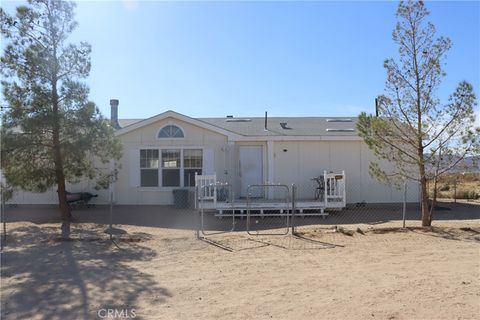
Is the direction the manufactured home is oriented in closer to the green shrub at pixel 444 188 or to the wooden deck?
the wooden deck

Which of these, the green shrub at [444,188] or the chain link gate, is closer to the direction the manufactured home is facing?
the chain link gate

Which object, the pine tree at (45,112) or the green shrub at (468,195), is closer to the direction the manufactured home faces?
the pine tree

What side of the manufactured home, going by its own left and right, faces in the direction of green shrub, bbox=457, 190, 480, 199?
left

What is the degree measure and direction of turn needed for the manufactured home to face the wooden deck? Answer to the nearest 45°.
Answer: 0° — it already faces it

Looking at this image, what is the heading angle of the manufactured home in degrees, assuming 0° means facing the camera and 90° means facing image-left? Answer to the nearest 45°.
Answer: approximately 0°

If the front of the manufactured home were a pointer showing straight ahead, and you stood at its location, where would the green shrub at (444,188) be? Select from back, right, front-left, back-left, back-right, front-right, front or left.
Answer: back-left
